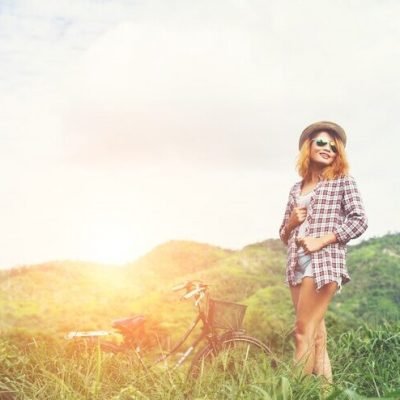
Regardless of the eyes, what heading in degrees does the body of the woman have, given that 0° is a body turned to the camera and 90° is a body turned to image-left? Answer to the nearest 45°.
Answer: approximately 45°
